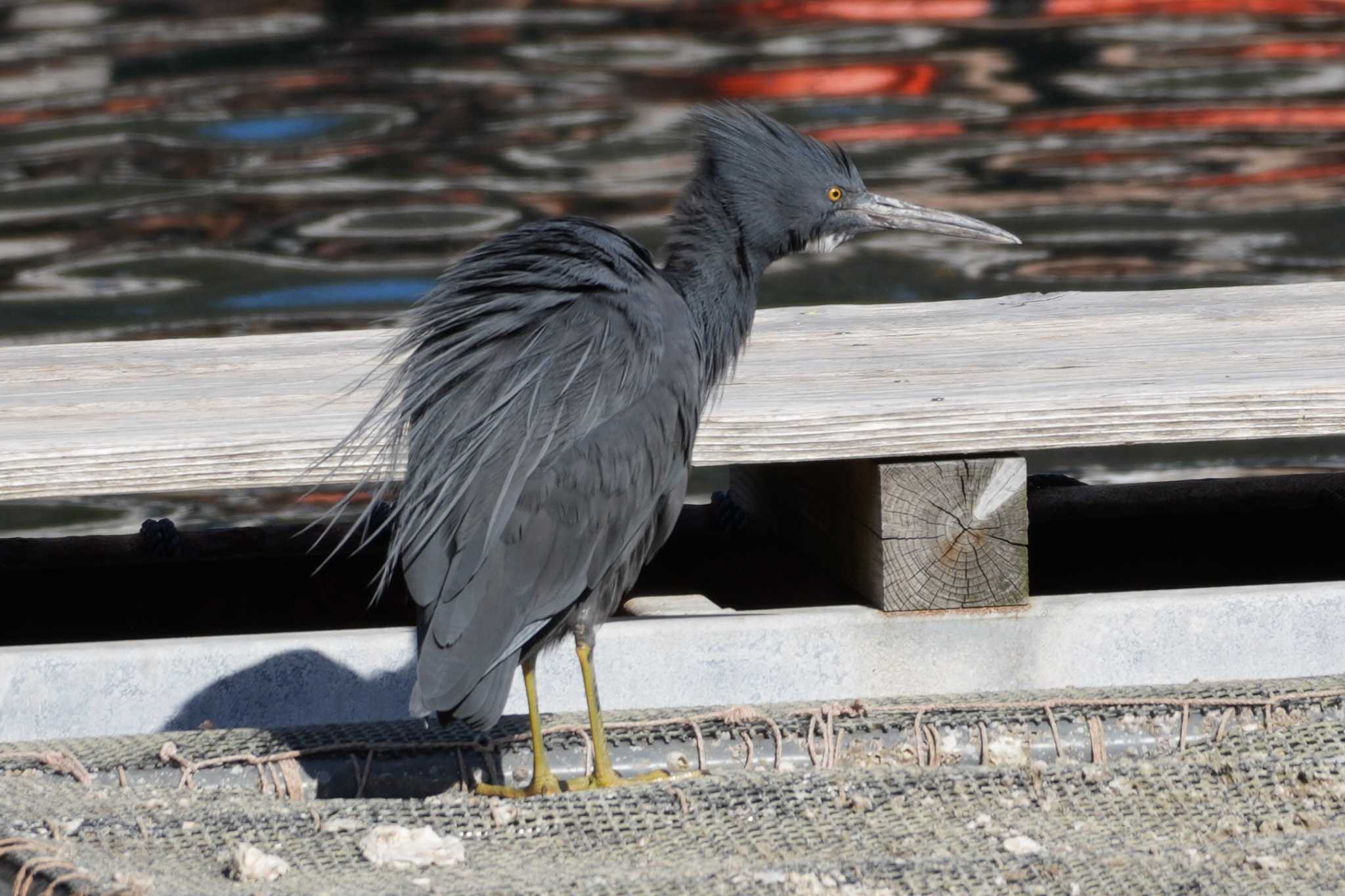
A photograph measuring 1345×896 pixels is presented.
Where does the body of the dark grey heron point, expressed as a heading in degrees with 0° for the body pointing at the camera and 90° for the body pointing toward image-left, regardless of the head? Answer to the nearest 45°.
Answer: approximately 270°
